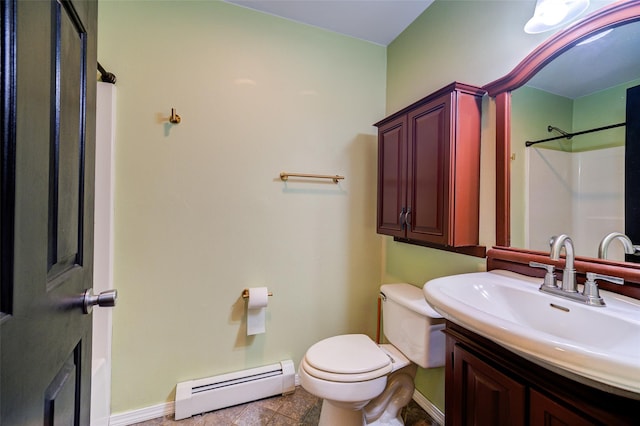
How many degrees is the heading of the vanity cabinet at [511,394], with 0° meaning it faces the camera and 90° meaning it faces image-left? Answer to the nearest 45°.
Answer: approximately 45°

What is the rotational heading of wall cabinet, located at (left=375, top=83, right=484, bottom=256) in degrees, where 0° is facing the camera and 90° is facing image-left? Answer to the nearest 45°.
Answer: approximately 45°

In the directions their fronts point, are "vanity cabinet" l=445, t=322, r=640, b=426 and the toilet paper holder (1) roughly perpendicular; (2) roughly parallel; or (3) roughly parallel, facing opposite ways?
roughly perpendicular

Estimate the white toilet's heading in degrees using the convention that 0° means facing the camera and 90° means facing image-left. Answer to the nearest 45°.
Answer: approximately 45°

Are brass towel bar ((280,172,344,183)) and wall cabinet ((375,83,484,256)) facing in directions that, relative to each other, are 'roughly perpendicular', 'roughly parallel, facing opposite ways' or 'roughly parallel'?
roughly perpendicular

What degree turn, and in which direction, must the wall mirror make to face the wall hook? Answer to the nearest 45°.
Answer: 0° — it already faces it
